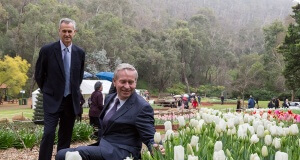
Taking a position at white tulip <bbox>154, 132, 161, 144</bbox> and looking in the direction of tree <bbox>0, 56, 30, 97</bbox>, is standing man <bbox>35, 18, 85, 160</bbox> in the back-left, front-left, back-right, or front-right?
front-left

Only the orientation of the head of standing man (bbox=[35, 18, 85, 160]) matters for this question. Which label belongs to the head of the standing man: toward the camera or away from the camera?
toward the camera

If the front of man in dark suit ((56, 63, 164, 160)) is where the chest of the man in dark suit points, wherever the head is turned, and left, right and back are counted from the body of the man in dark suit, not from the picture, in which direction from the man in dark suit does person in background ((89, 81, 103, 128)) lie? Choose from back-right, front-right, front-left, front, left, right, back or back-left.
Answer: back-right

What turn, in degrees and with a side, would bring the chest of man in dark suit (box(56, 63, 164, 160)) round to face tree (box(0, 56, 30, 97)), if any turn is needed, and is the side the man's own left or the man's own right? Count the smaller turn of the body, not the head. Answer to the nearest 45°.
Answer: approximately 135° to the man's own right

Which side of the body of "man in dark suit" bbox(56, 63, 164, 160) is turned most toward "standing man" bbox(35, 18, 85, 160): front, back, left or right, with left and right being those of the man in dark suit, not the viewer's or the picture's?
right

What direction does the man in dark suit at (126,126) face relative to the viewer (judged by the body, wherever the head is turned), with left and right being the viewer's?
facing the viewer and to the left of the viewer

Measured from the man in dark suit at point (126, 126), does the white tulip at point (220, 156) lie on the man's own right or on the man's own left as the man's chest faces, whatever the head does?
on the man's own left

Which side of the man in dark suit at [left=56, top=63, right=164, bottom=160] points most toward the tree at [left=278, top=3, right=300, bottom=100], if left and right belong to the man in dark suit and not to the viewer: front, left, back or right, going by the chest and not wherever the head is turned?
back
